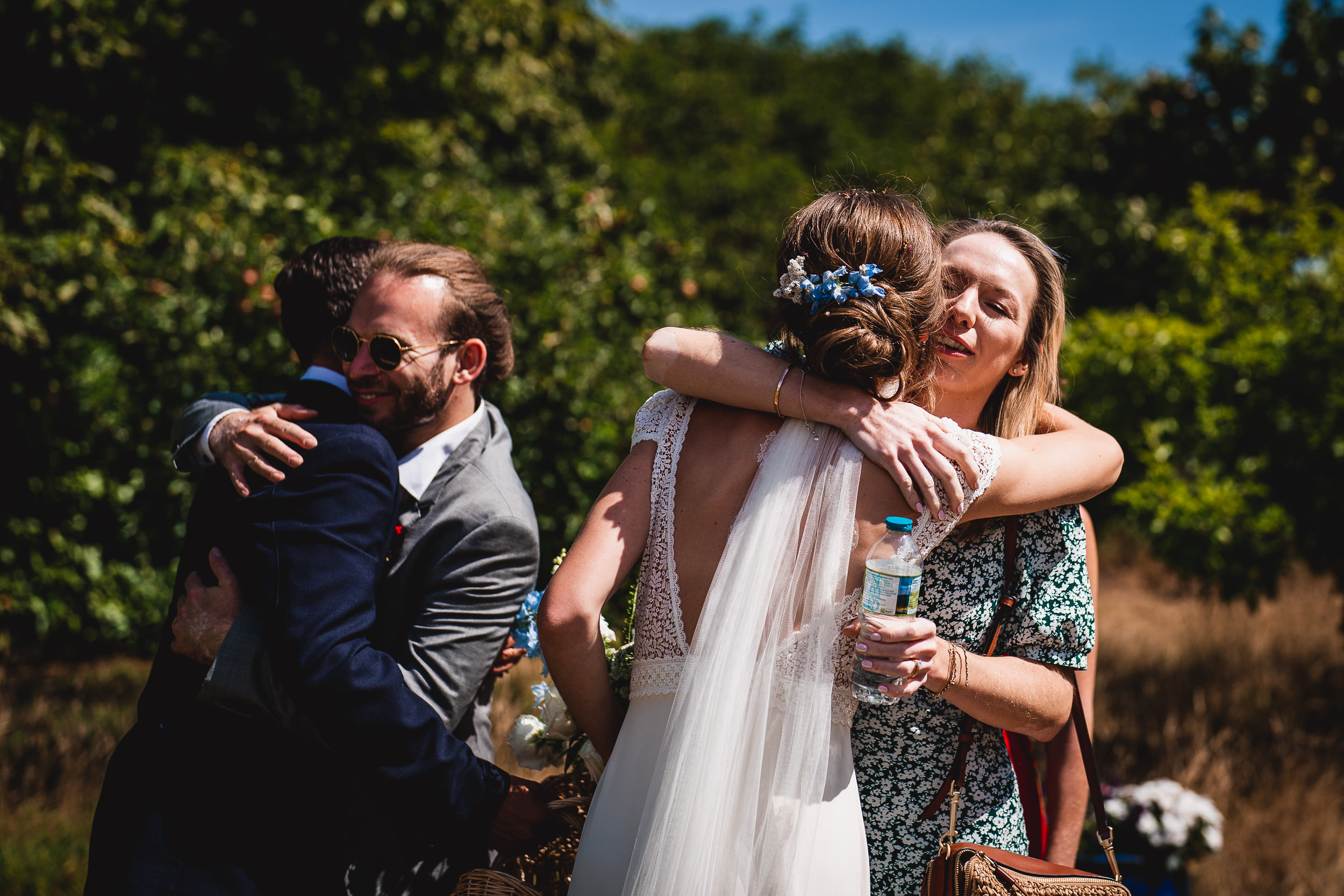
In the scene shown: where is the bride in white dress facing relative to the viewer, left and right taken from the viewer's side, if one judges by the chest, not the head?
facing away from the viewer

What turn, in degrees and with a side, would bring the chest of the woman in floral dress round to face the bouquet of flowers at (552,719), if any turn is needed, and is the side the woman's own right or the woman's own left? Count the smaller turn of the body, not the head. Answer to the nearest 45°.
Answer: approximately 45° to the woman's own right

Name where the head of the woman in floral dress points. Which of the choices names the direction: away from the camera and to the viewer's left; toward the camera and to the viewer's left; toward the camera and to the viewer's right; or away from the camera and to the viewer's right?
toward the camera and to the viewer's left

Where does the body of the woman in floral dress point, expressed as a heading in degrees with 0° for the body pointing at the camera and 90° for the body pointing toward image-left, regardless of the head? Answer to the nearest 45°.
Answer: approximately 45°

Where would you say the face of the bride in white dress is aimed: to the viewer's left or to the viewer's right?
to the viewer's right
